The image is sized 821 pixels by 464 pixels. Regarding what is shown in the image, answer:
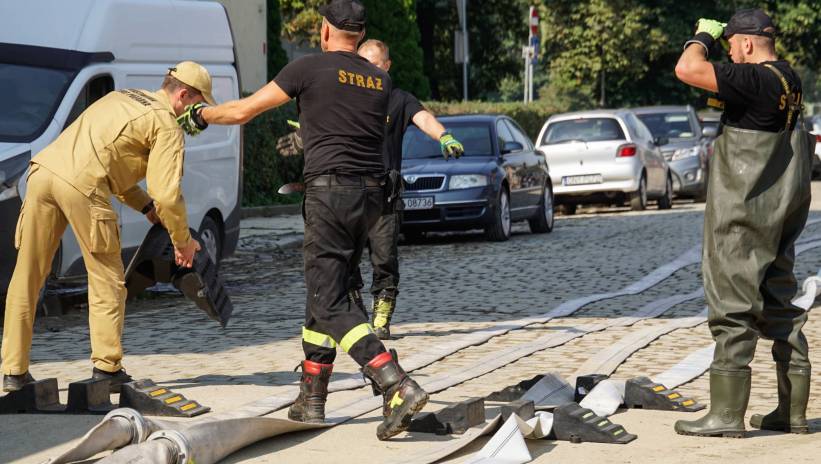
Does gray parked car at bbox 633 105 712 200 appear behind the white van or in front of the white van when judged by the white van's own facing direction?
behind

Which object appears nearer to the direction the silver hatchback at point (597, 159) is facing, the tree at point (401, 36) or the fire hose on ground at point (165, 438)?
the tree

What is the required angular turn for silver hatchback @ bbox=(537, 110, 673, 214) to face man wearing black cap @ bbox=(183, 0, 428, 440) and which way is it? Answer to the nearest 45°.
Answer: approximately 135° to its right

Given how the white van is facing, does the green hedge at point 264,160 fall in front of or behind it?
behind

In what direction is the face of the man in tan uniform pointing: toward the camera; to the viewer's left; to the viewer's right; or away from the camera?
to the viewer's right

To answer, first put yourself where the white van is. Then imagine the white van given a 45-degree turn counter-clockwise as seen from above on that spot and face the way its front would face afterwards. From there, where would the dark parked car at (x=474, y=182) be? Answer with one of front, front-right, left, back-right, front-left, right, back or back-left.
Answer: back-left

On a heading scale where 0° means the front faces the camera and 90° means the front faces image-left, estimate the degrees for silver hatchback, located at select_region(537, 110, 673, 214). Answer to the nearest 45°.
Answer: approximately 225°

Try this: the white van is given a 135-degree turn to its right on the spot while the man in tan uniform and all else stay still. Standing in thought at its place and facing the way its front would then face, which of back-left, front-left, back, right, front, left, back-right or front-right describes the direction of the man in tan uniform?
back

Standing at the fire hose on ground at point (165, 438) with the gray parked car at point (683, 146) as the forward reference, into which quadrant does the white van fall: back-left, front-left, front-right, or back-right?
front-left

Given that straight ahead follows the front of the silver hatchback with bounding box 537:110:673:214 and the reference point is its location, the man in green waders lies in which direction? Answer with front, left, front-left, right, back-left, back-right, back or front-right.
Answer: back-right

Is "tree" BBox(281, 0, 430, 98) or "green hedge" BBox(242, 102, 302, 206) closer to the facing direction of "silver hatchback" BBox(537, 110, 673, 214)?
the tree

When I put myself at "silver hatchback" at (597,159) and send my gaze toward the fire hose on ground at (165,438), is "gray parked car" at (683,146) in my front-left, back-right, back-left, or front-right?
back-left

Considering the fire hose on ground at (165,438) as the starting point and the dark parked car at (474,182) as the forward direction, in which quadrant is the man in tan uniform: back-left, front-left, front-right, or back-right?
front-left

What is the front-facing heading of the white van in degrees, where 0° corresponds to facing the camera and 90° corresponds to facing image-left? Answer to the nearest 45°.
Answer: approximately 45°

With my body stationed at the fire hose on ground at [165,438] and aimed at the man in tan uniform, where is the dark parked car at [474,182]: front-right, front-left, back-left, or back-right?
front-right
